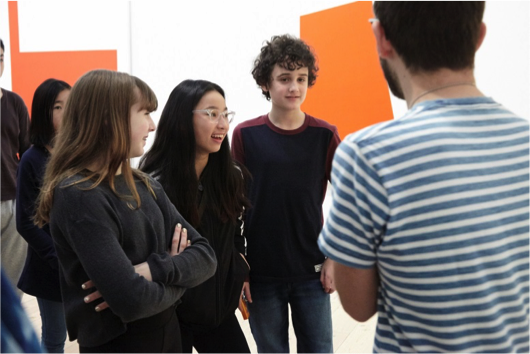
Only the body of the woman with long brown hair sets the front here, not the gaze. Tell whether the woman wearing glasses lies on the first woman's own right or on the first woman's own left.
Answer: on the first woman's own left

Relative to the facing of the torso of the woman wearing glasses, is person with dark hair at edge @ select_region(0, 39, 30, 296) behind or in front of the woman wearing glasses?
behind

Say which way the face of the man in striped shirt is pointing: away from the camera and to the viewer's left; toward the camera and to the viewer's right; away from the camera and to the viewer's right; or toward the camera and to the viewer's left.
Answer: away from the camera and to the viewer's left

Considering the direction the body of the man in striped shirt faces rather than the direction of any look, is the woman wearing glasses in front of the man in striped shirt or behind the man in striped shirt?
in front

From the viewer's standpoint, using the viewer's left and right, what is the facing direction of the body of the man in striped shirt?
facing away from the viewer and to the left of the viewer

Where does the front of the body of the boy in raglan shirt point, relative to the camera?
toward the camera

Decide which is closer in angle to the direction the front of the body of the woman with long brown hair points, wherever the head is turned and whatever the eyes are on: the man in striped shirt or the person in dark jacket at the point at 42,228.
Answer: the man in striped shirt

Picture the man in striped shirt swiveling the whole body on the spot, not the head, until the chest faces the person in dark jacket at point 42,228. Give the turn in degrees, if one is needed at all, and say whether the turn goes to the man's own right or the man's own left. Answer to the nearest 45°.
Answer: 0° — they already face them

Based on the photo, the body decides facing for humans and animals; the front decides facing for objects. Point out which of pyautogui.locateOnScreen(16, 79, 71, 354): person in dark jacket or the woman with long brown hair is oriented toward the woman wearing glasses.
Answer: the person in dark jacket

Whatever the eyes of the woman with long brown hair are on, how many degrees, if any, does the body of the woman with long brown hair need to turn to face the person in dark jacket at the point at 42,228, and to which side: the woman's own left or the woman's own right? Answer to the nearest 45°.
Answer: approximately 135° to the woman's own left

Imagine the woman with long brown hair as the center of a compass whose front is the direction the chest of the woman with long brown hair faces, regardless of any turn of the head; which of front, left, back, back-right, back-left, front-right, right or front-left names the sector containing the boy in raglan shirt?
left
